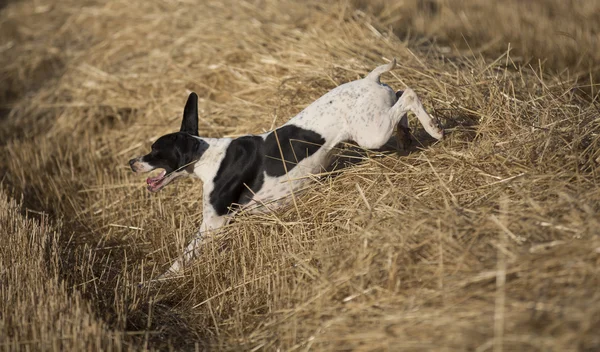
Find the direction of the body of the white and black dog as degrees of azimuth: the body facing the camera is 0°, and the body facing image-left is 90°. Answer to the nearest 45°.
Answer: approximately 90°
